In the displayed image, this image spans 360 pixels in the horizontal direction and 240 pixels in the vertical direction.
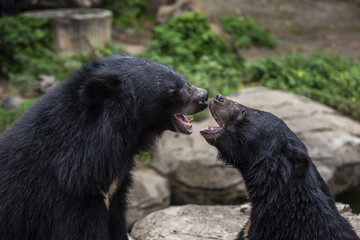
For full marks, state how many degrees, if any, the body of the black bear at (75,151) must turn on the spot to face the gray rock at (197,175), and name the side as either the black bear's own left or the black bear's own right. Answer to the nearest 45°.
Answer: approximately 45° to the black bear's own left

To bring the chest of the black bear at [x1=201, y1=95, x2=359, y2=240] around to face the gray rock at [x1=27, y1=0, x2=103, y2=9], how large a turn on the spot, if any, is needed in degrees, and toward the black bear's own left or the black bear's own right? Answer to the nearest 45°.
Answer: approximately 45° to the black bear's own right

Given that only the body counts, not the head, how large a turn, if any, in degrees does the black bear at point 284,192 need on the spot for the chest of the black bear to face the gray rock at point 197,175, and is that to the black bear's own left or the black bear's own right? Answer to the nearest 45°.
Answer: approximately 45° to the black bear's own right

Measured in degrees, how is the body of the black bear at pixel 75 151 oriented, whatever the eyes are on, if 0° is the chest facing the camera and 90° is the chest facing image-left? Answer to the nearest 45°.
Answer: approximately 270°

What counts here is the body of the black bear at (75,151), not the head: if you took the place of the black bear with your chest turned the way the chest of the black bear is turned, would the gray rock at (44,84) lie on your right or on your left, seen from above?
on your left

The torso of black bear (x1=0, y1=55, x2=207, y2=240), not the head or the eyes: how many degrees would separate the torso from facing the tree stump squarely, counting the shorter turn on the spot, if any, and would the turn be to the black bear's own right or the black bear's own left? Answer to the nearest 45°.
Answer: approximately 90° to the black bear's own left

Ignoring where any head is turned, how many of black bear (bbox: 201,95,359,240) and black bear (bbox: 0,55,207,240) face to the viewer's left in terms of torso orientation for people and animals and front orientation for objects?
1

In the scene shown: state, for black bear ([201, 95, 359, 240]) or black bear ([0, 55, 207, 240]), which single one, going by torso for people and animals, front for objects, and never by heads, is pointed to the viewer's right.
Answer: black bear ([0, 55, 207, 240])

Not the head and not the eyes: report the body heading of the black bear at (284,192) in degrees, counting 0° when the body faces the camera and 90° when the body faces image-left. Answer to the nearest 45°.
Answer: approximately 90°
